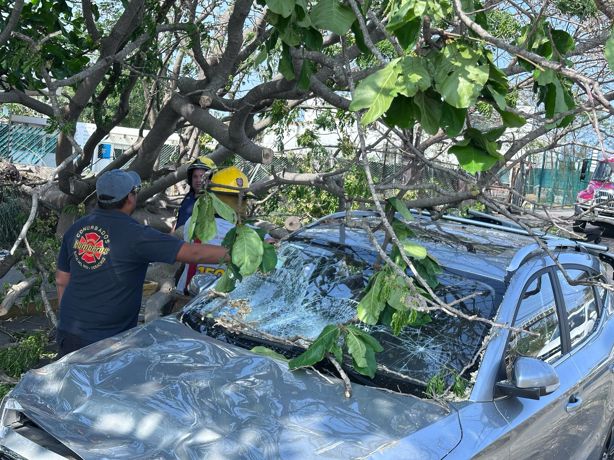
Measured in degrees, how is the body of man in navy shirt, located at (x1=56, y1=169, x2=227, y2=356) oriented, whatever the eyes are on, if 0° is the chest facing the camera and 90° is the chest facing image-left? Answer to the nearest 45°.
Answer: approximately 225°

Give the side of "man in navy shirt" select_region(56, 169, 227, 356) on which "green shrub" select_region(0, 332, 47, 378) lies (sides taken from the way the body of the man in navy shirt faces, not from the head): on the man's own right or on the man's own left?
on the man's own left

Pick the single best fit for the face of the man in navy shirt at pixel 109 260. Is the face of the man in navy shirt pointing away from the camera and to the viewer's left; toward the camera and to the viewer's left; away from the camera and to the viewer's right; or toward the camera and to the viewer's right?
away from the camera and to the viewer's right
